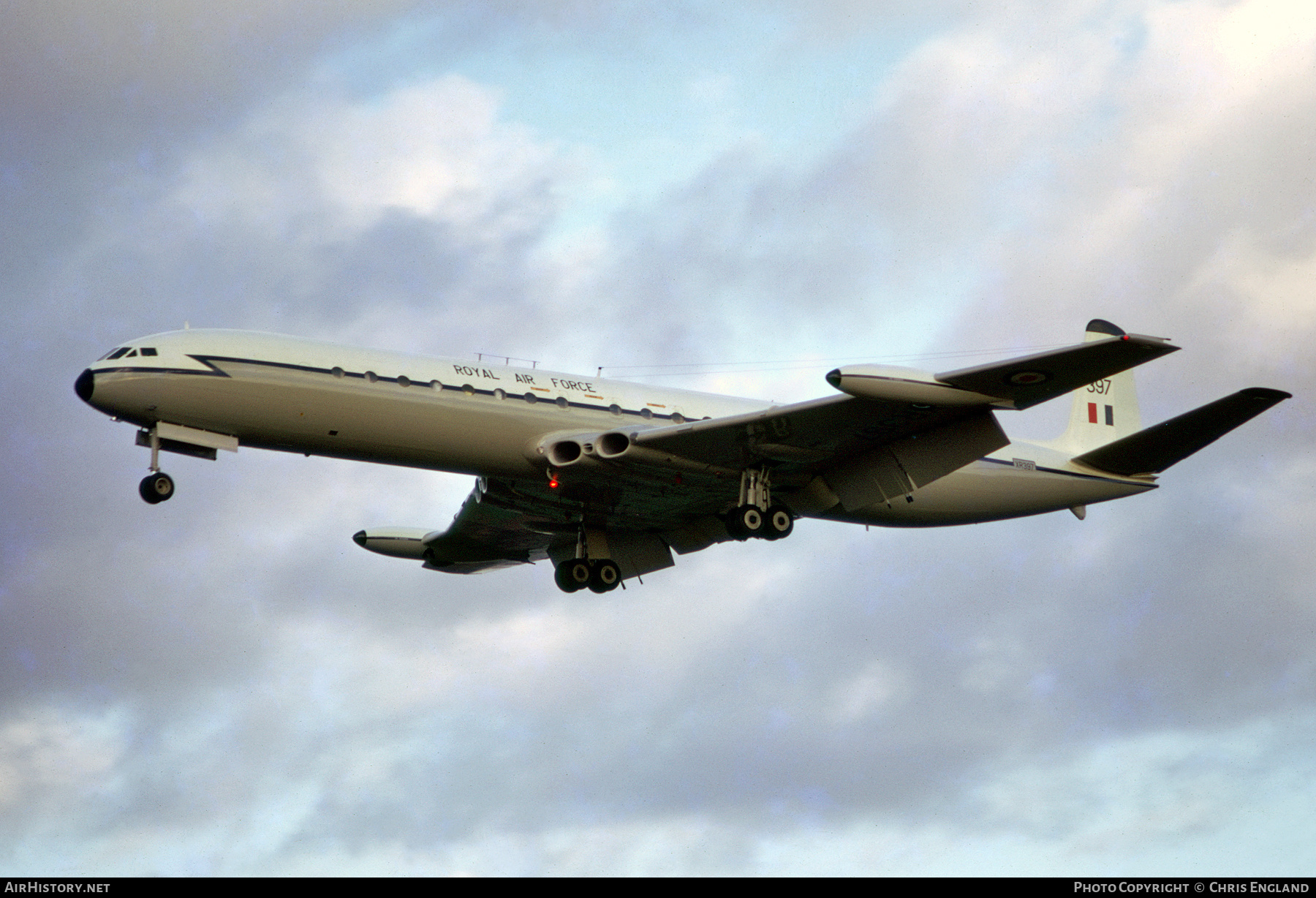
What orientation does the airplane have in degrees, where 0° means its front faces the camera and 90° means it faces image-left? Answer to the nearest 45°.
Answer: approximately 45°
